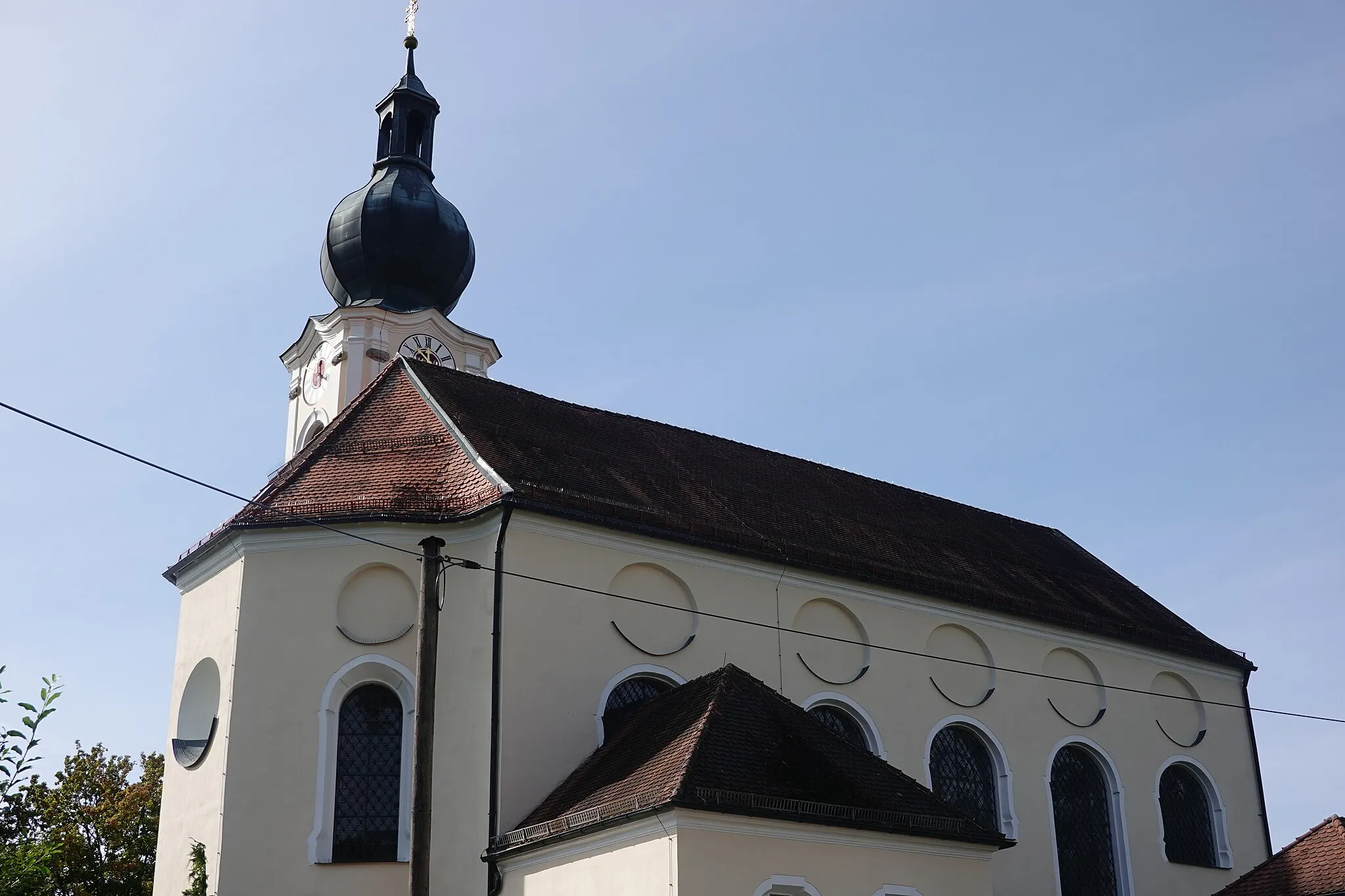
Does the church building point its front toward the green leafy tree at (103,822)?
no

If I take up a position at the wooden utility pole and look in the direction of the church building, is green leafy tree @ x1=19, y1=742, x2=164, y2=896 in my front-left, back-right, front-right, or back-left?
front-left
